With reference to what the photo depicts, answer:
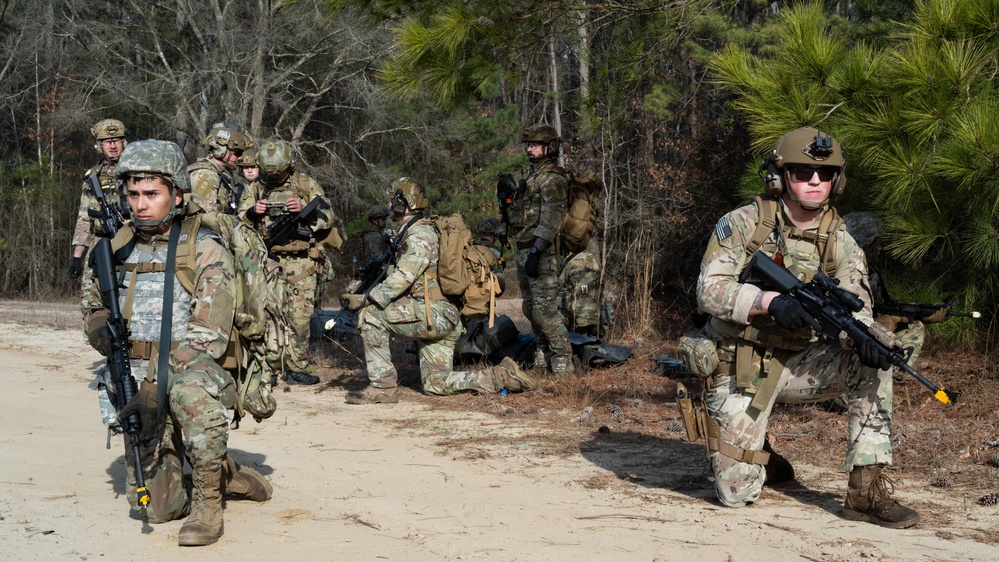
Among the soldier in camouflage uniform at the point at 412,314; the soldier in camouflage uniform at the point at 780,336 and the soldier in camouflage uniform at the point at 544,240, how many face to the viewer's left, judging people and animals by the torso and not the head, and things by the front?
2

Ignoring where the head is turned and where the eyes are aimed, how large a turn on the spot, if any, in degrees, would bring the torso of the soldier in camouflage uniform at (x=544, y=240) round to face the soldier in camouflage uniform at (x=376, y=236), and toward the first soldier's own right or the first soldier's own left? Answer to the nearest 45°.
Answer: approximately 45° to the first soldier's own right

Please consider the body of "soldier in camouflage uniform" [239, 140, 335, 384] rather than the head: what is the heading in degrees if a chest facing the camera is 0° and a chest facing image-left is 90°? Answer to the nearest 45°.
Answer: approximately 45°

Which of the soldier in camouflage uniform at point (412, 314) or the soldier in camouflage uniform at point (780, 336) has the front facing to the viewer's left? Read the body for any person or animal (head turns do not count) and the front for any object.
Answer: the soldier in camouflage uniform at point (412, 314)

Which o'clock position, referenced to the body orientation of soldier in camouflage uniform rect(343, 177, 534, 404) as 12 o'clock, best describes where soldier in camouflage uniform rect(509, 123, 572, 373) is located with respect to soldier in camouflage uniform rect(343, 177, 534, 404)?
soldier in camouflage uniform rect(509, 123, 572, 373) is roughly at 5 o'clock from soldier in camouflage uniform rect(343, 177, 534, 404).

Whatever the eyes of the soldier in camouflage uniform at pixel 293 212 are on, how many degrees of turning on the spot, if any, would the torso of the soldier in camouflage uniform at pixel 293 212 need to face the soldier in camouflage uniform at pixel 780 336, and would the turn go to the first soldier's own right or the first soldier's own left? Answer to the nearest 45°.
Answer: approximately 90° to the first soldier's own left

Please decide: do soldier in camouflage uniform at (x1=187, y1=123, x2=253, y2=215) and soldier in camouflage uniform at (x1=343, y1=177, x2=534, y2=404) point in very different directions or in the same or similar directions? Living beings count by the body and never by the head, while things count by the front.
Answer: very different directions

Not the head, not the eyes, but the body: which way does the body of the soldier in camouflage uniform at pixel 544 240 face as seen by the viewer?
to the viewer's left

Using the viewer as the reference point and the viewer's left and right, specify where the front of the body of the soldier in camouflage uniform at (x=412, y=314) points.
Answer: facing to the left of the viewer
